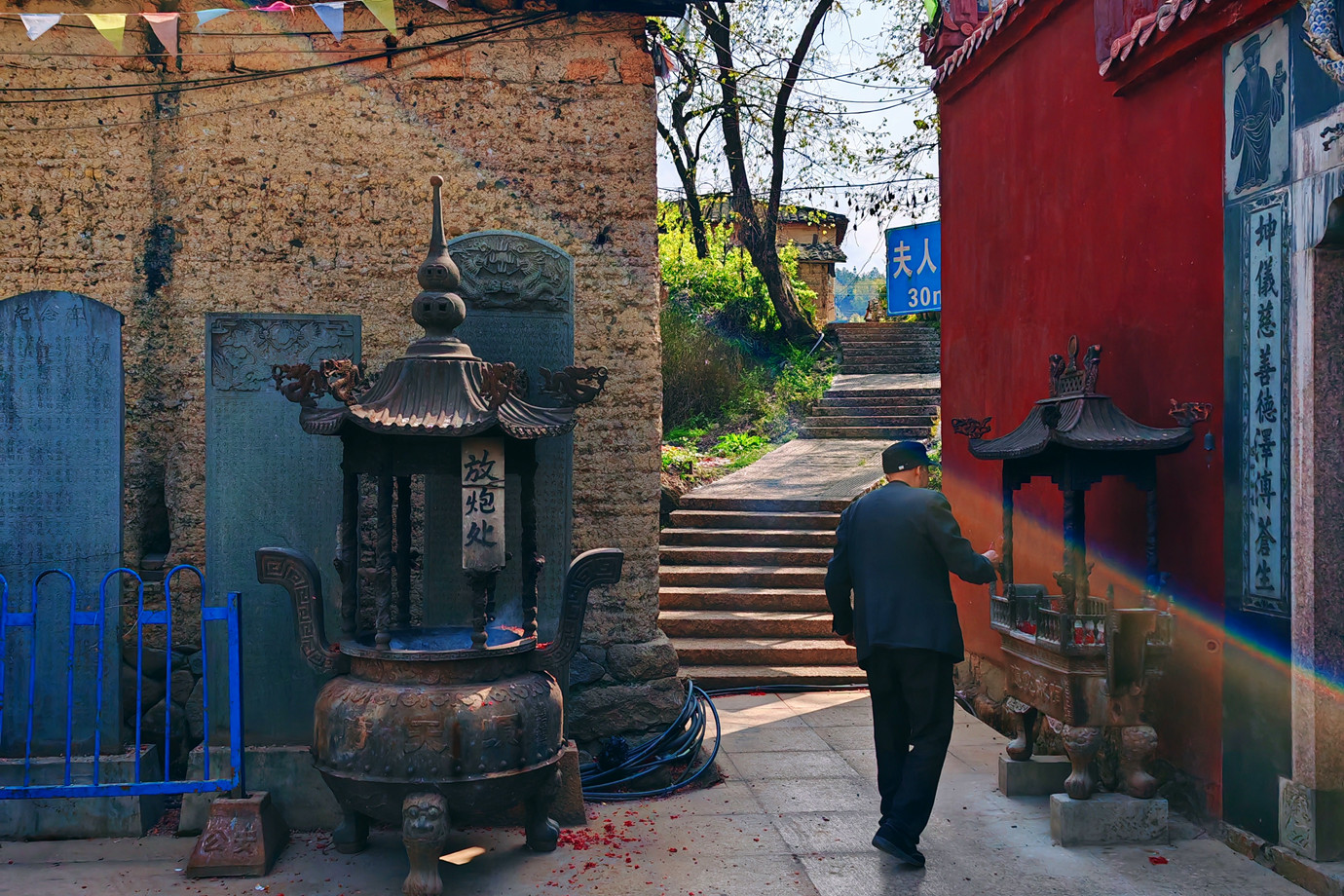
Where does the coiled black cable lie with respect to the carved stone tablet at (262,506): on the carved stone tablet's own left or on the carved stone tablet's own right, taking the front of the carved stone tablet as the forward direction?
on the carved stone tablet's own left

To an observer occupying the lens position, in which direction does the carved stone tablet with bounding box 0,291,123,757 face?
facing the viewer

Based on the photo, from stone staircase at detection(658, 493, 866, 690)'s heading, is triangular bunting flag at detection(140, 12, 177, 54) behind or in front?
in front

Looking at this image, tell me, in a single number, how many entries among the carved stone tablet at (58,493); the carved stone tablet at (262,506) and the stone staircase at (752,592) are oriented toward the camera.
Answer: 3

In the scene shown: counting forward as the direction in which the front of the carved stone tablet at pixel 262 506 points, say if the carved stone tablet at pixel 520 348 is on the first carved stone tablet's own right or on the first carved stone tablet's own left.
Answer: on the first carved stone tablet's own left

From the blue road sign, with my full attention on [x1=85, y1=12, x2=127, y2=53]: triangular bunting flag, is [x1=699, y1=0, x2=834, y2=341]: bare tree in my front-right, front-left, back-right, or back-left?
back-right

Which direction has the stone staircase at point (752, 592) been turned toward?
toward the camera

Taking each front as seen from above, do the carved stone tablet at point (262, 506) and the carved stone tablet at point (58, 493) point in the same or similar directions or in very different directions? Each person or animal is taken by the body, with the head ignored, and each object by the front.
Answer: same or similar directions

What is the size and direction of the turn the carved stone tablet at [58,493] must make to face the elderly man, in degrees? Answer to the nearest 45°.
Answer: approximately 45° to its left

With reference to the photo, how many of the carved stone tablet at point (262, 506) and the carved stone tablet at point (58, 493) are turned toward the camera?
2

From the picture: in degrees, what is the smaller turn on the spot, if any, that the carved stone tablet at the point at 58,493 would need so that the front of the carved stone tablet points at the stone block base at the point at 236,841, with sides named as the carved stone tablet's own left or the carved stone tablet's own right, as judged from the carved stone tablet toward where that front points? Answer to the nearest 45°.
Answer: approximately 45° to the carved stone tablet's own left
